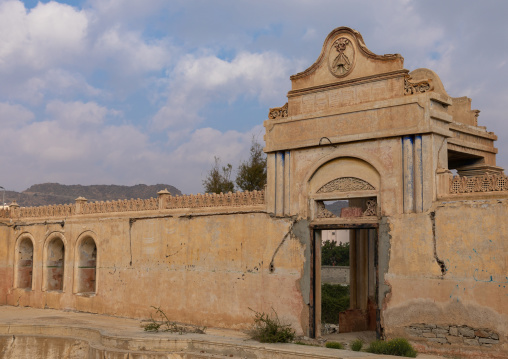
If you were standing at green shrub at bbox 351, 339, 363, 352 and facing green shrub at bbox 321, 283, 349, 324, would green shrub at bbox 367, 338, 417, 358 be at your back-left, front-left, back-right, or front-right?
back-right

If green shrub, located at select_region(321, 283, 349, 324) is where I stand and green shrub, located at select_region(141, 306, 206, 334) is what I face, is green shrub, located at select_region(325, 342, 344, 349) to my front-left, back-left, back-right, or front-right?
front-left

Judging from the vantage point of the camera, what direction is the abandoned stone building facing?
facing the viewer and to the left of the viewer

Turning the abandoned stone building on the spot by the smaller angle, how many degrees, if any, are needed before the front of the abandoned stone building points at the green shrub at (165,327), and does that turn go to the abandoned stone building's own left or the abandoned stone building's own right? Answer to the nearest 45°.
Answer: approximately 45° to the abandoned stone building's own right

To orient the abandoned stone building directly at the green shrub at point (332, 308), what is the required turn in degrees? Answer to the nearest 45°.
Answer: approximately 135° to its right
